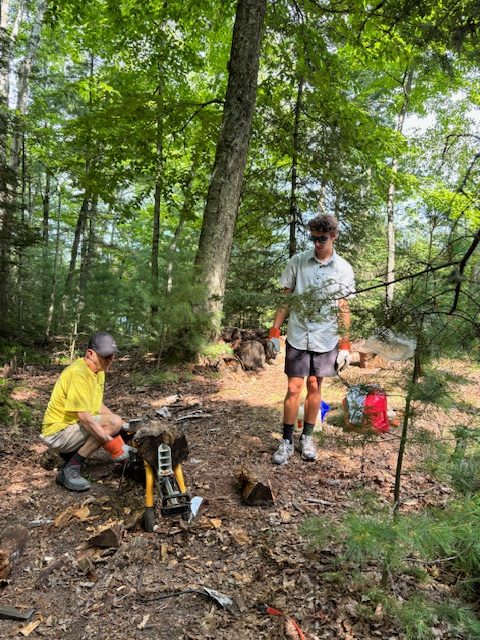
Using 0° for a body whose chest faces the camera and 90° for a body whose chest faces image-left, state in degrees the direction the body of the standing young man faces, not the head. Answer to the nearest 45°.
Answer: approximately 0°

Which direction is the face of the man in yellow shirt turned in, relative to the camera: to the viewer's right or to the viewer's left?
to the viewer's right

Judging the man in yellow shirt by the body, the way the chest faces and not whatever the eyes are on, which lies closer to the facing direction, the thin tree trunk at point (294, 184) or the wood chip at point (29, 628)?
the thin tree trunk

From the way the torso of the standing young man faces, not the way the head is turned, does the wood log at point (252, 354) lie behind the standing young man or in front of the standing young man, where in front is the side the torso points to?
behind

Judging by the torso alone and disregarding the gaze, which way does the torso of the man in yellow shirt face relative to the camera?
to the viewer's right

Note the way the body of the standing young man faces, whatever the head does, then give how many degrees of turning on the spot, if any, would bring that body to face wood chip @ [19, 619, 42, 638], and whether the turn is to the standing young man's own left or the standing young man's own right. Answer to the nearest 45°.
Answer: approximately 45° to the standing young man's own right

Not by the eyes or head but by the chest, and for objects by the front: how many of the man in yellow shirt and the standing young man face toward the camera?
1
